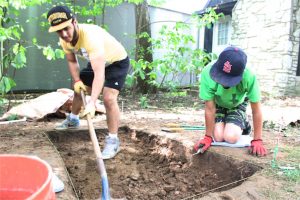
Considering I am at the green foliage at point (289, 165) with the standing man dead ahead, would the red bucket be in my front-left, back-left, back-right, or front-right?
front-left

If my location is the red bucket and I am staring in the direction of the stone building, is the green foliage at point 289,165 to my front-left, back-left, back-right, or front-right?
front-right

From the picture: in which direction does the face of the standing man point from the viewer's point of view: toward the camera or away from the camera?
toward the camera

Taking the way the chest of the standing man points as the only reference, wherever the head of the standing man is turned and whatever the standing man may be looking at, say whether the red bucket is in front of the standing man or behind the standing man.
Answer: in front
